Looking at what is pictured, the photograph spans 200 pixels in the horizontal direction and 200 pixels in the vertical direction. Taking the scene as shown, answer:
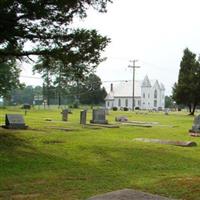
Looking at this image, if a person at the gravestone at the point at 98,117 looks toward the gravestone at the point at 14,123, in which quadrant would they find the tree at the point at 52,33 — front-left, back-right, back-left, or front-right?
front-left

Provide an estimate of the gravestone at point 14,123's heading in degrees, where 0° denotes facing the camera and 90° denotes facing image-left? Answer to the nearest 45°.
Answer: approximately 315°

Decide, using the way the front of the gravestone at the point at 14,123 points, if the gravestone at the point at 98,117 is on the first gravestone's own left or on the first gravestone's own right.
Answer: on the first gravestone's own left

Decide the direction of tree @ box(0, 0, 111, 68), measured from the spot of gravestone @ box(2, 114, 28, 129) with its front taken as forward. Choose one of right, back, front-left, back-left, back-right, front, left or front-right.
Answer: front-right
